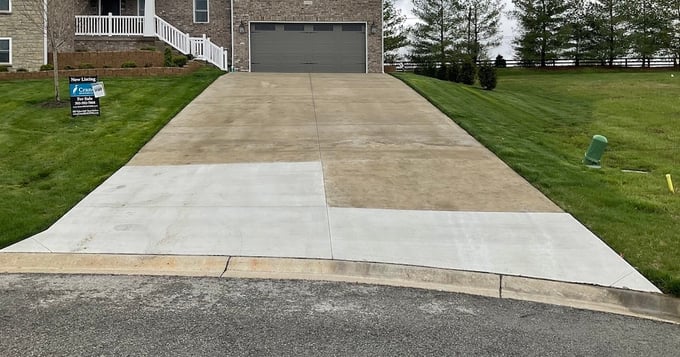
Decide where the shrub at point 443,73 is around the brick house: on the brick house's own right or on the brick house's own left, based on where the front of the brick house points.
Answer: on the brick house's own left

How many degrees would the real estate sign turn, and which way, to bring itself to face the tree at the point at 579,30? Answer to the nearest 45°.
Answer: approximately 135° to its left

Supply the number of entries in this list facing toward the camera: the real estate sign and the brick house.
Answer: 2

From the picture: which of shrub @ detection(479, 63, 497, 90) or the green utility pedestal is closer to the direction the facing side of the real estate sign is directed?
the green utility pedestal

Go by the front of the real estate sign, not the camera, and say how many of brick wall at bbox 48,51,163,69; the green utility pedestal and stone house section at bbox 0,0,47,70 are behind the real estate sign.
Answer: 2

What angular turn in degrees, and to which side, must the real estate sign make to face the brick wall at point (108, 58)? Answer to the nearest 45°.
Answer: approximately 180°

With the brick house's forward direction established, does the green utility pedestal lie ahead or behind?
ahead

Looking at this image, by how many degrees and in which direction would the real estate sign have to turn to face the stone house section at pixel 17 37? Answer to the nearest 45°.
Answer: approximately 180°

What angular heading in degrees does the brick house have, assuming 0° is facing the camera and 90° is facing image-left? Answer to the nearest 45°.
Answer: approximately 0°
